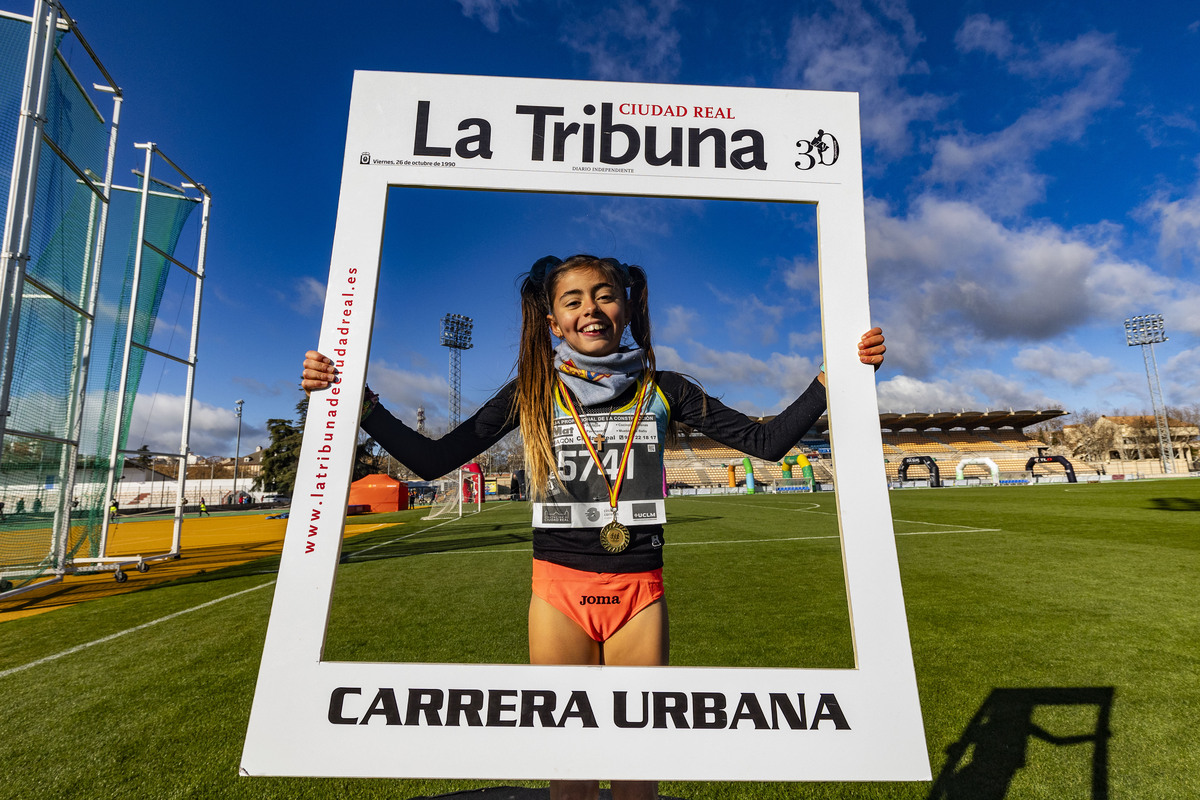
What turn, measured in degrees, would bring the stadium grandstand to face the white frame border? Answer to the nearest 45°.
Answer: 0° — it already faces it

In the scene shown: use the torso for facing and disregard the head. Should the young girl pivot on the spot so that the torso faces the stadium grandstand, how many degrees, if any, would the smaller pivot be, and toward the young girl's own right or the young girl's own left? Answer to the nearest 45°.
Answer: approximately 135° to the young girl's own left

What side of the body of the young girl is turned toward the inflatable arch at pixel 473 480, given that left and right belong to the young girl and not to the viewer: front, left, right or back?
back

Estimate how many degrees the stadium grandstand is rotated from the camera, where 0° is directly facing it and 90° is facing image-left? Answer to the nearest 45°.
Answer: approximately 0°

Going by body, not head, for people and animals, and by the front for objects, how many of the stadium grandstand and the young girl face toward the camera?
2

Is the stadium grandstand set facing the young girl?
yes

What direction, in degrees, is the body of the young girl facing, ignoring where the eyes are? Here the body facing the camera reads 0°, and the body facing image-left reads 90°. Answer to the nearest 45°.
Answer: approximately 0°
